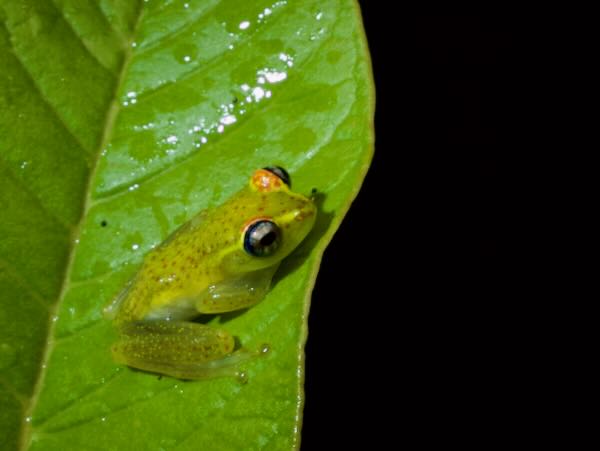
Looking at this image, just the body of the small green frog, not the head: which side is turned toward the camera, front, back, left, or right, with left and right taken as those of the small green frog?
right
